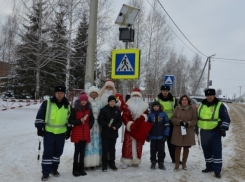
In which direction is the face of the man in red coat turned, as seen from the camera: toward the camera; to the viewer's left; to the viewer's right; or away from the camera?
toward the camera

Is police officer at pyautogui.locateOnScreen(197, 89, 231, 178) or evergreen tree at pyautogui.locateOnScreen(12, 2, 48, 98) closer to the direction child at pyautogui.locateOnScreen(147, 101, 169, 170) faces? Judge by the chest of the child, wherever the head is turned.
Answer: the police officer

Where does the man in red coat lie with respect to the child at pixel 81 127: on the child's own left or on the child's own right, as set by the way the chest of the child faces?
on the child's own left

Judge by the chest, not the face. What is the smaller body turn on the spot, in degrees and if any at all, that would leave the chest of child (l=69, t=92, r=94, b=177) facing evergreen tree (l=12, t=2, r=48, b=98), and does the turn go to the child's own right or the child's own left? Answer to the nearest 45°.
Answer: approximately 180°

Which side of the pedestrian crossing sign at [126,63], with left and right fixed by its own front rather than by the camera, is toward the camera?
front

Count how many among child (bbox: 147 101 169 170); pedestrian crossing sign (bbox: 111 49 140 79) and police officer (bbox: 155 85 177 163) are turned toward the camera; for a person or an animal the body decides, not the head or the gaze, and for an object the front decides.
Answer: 3

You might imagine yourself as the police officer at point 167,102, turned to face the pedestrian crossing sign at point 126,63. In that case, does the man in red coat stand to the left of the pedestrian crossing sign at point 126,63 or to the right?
left

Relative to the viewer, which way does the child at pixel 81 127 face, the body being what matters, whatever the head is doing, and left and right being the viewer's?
facing the viewer

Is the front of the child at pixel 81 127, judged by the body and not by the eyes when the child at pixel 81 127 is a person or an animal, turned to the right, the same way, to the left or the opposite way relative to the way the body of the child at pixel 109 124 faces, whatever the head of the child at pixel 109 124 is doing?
the same way

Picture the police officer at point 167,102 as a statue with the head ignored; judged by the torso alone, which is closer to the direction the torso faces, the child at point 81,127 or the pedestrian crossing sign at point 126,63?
the child
